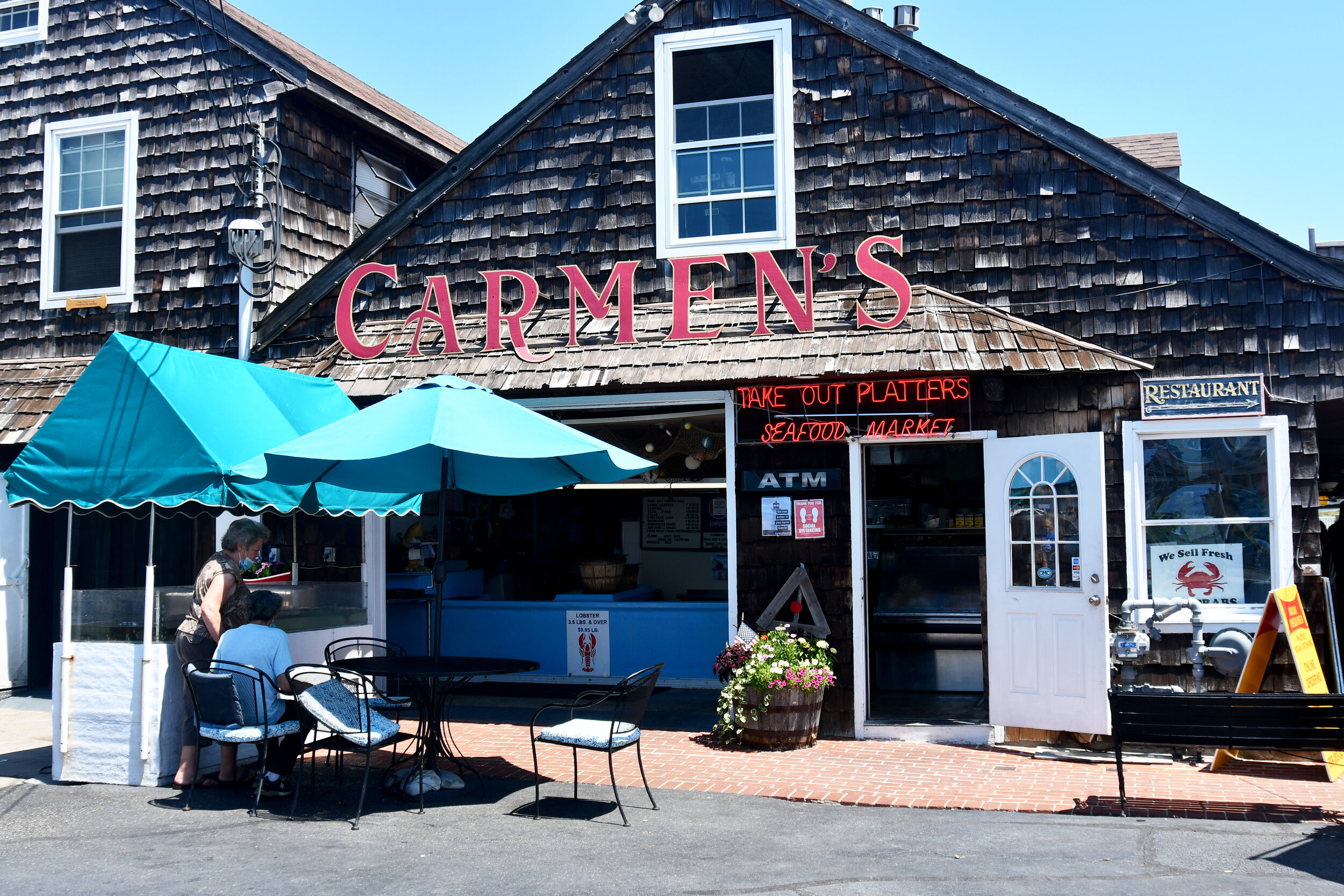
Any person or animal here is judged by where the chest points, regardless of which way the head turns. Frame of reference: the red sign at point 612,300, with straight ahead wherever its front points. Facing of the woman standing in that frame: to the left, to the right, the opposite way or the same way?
to the left

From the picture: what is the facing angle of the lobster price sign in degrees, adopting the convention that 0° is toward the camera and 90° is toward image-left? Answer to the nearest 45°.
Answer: approximately 0°

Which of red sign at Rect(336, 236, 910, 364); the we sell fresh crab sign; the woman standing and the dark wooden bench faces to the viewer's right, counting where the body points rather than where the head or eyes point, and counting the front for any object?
the woman standing

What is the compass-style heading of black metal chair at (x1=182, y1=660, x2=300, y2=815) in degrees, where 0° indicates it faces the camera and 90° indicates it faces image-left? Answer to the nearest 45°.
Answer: approximately 225°

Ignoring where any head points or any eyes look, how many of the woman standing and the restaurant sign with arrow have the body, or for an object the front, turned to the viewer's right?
1

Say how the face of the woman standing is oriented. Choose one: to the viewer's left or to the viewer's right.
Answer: to the viewer's right

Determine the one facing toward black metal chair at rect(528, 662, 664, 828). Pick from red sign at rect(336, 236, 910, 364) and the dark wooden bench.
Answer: the red sign
